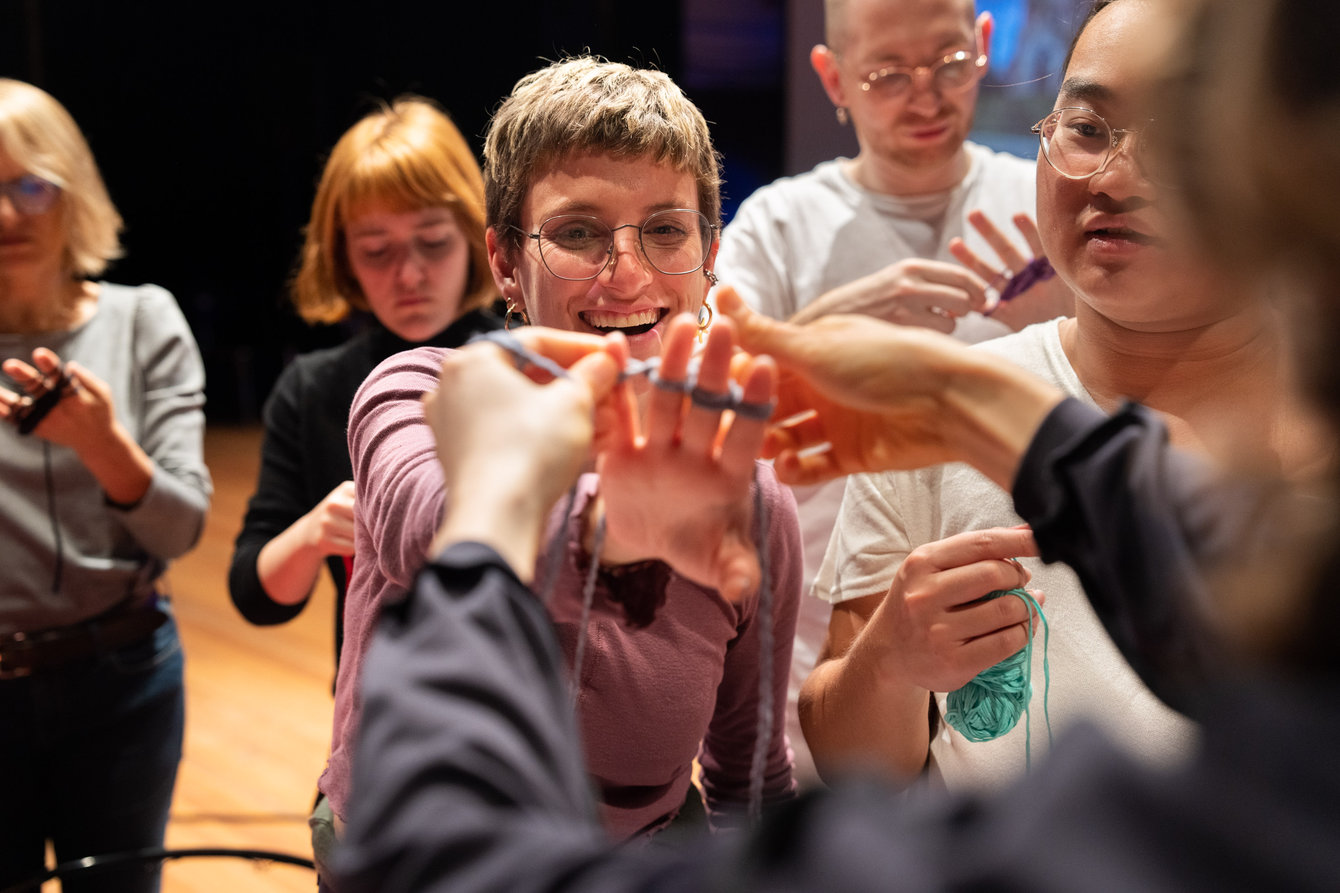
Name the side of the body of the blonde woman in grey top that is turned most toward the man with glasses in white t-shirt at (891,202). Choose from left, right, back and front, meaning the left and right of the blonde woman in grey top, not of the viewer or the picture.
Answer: left

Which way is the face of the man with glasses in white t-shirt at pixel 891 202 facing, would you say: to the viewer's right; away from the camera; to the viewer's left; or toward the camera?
toward the camera

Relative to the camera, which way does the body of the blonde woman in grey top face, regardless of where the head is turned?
toward the camera
